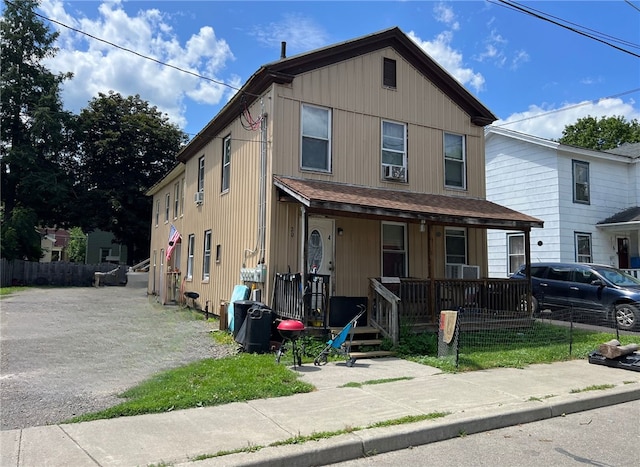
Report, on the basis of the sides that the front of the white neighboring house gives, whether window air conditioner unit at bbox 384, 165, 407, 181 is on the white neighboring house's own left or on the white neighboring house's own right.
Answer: on the white neighboring house's own right

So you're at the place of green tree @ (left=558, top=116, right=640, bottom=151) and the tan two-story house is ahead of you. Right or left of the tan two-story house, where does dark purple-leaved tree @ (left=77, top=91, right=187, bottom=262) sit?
right

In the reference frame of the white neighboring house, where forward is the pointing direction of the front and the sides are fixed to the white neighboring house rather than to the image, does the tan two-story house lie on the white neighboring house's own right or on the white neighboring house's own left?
on the white neighboring house's own right

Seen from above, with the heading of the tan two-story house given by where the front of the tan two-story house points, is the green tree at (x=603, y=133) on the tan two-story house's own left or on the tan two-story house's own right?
on the tan two-story house's own left

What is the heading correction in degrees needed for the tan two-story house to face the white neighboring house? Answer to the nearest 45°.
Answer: approximately 90° to its left

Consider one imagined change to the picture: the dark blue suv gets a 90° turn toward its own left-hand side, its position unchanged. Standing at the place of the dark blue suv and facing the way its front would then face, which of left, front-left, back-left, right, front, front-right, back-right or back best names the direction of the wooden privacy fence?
back-left

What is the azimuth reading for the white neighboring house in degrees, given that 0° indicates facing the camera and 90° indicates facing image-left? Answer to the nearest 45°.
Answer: approximately 315°

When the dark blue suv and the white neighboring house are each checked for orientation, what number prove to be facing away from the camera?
0
